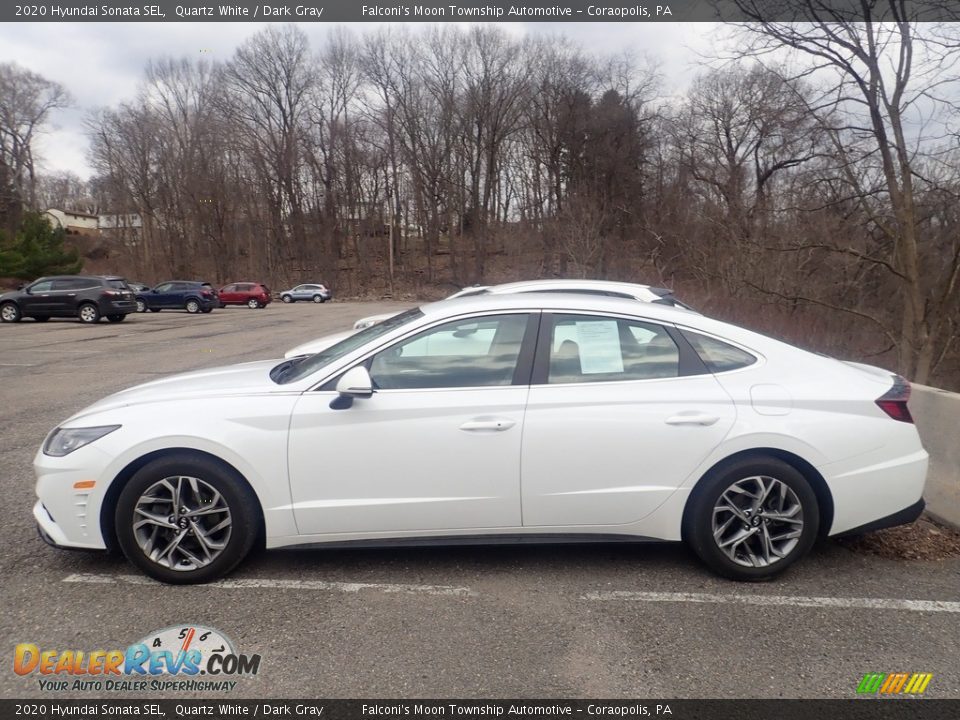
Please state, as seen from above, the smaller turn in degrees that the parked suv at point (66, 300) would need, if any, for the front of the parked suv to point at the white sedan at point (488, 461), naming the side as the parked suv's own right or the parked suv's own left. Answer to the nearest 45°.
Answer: approximately 135° to the parked suv's own left

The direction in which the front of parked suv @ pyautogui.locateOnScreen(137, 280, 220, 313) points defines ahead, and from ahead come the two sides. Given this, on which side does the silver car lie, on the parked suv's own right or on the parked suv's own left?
on the parked suv's own right

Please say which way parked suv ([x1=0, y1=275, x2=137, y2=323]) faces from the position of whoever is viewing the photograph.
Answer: facing away from the viewer and to the left of the viewer

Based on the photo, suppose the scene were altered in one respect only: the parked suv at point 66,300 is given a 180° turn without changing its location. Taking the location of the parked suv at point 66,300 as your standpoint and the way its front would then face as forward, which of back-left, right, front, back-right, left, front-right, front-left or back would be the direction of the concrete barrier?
front-right

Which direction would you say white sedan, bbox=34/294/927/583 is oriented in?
to the viewer's left

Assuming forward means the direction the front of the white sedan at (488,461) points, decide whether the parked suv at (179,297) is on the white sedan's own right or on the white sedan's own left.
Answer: on the white sedan's own right

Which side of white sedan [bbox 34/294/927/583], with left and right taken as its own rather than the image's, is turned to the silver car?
right

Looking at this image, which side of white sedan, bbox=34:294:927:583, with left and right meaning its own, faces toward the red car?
right

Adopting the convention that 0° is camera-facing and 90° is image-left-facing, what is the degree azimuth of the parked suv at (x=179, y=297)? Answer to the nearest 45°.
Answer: approximately 135°
